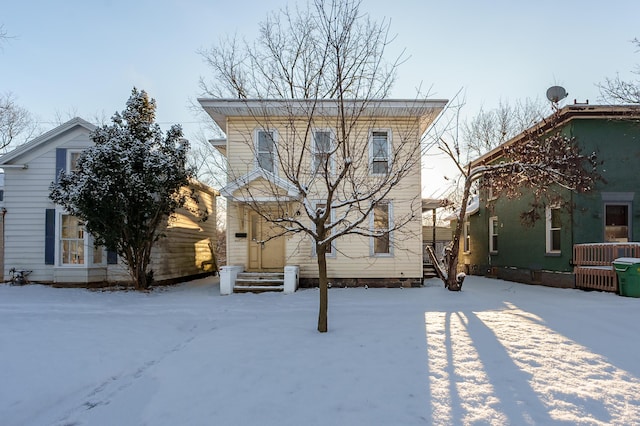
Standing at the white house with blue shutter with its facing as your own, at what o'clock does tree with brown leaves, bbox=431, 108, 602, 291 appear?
The tree with brown leaves is roughly at 10 o'clock from the white house with blue shutter.

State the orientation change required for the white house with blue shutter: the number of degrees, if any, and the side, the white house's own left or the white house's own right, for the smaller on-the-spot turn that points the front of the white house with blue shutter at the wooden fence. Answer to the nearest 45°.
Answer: approximately 45° to the white house's own left

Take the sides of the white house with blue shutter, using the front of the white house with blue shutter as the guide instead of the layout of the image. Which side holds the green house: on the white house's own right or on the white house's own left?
on the white house's own left

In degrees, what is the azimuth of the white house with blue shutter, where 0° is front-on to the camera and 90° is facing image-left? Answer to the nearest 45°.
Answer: approximately 0°

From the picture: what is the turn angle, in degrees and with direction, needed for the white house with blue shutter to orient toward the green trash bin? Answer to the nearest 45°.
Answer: approximately 45° to its left
